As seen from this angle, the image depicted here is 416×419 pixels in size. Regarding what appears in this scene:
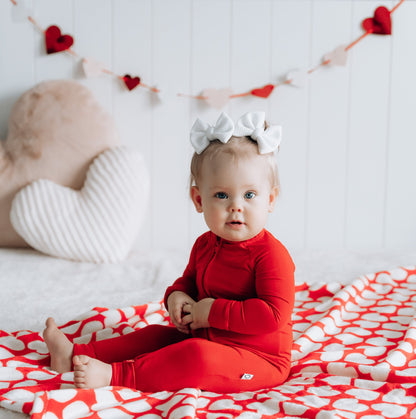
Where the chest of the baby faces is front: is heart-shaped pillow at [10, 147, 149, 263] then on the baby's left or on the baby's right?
on the baby's right

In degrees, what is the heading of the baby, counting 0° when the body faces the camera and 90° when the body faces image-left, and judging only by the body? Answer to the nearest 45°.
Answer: approximately 45°

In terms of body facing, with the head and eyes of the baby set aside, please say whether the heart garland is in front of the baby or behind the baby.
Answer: behind
